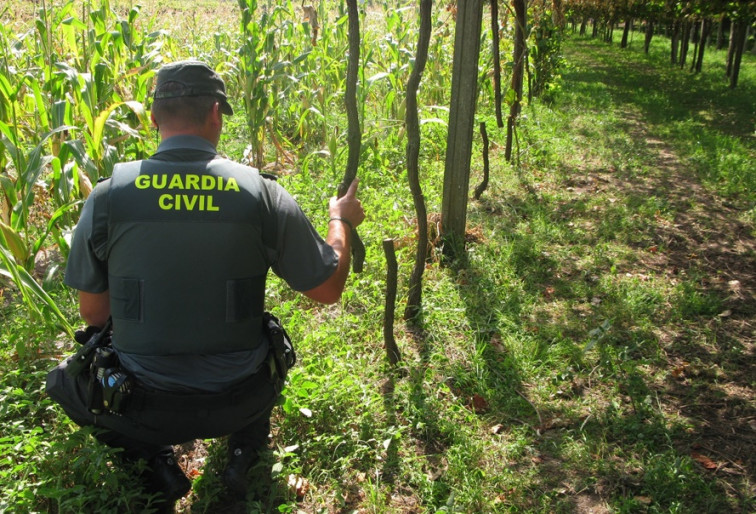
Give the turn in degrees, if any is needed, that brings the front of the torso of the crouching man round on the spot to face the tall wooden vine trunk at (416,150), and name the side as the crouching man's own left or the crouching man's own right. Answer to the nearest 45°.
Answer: approximately 45° to the crouching man's own right

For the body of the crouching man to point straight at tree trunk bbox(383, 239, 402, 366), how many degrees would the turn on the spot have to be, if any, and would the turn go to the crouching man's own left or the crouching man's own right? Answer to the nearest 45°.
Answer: approximately 45° to the crouching man's own right

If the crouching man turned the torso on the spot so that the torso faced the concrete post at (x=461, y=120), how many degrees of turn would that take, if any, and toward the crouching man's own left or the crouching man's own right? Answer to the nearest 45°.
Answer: approximately 45° to the crouching man's own right

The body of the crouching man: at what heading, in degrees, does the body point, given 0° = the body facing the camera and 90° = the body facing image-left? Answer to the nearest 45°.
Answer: approximately 180°

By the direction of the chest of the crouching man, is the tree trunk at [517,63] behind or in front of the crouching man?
in front
